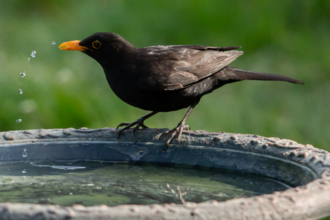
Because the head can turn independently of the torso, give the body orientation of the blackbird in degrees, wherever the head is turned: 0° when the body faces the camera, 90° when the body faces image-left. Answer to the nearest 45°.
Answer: approximately 90°
